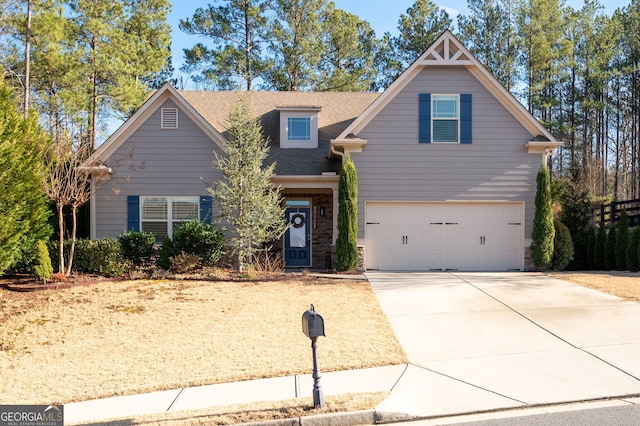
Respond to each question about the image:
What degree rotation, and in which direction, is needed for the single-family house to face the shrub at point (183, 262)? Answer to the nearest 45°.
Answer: approximately 90° to its right

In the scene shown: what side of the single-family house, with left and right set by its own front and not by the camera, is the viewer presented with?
front

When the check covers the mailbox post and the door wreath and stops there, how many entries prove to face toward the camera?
2

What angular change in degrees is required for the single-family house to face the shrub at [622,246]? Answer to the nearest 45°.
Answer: approximately 90° to its left

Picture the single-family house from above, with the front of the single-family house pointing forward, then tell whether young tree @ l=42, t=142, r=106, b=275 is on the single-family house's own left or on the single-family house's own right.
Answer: on the single-family house's own right

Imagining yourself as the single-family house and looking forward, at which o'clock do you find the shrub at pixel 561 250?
The shrub is roughly at 9 o'clock from the single-family house.

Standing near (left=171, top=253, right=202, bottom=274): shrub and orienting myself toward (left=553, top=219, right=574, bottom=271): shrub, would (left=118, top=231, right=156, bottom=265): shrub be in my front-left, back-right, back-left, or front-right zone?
back-left

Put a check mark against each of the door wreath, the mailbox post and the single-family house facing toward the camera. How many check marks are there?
3

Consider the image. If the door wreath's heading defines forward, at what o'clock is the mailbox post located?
The mailbox post is roughly at 12 o'clock from the door wreath.

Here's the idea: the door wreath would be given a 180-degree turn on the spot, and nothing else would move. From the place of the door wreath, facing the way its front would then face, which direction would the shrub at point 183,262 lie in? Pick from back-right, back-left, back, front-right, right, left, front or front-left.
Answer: back-left

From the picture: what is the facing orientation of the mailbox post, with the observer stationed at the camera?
facing the viewer

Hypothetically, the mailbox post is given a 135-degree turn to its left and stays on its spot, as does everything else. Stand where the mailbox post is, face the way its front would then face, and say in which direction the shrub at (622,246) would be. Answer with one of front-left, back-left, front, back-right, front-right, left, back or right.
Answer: front

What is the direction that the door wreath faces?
toward the camera
